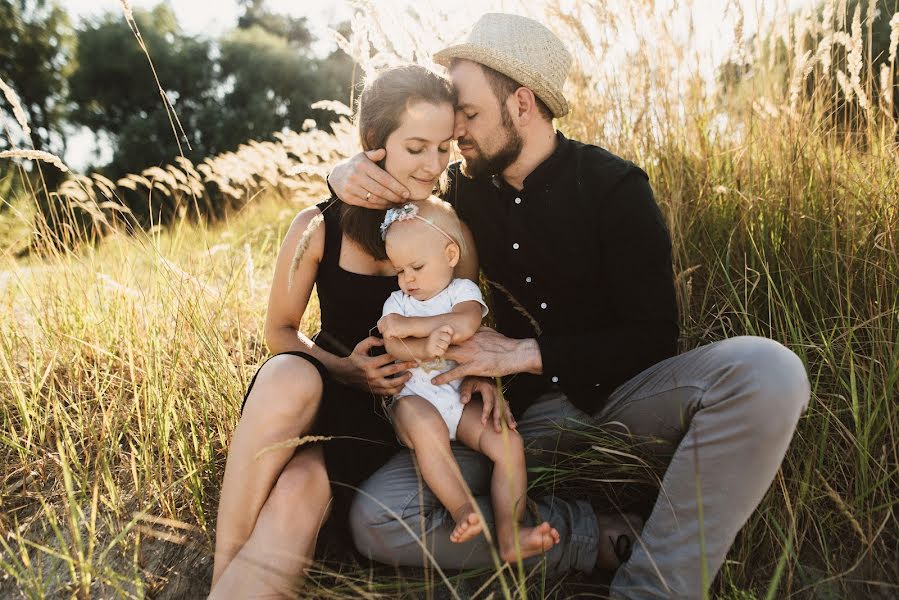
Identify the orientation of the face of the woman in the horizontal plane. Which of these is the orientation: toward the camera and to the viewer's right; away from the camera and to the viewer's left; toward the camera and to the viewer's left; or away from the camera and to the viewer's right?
toward the camera and to the viewer's right

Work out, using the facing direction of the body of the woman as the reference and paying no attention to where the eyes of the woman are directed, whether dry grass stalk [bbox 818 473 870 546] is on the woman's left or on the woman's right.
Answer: on the woman's left

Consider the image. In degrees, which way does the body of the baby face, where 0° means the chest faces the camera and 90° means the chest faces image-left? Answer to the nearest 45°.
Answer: approximately 0°

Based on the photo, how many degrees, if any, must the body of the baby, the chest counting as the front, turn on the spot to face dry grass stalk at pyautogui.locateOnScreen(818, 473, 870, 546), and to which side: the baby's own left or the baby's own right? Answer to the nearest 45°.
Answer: approximately 45° to the baby's own left

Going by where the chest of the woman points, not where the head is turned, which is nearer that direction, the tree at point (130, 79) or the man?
the man

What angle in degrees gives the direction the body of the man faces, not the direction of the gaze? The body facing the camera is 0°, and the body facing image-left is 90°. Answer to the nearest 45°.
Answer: approximately 45°

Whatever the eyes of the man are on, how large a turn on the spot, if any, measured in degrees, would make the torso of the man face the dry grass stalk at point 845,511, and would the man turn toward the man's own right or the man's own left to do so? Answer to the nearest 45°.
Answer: approximately 90° to the man's own left

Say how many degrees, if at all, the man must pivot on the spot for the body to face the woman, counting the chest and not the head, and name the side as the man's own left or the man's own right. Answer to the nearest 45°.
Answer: approximately 45° to the man's own right

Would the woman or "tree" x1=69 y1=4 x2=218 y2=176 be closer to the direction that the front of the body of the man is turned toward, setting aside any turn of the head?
the woman

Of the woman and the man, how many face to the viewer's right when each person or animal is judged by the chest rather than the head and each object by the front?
0
